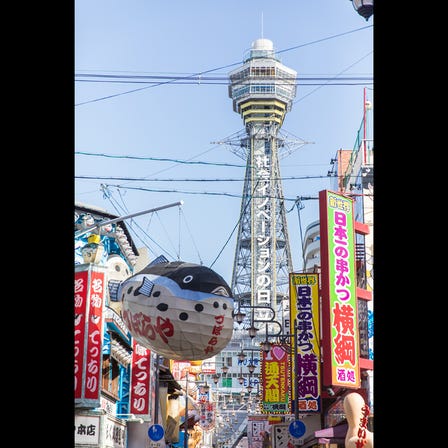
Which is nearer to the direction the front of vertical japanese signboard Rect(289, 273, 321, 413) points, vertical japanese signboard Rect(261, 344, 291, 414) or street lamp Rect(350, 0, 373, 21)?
the street lamp

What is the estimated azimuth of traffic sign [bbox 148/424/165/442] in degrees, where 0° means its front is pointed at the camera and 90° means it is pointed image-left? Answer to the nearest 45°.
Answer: approximately 0°

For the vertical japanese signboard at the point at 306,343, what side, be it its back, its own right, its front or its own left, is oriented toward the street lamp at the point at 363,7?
front

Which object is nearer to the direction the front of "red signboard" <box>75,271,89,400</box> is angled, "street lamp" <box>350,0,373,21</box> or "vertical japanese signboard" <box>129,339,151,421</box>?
the street lamp

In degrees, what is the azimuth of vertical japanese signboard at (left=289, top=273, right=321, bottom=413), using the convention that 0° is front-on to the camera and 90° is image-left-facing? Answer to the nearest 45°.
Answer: approximately 0°
